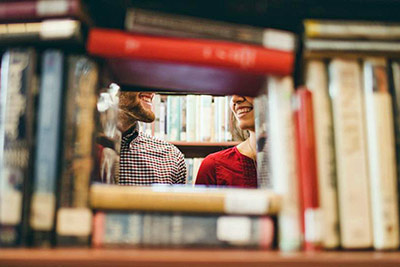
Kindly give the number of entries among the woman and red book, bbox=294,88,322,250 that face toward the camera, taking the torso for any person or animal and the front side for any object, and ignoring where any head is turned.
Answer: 2

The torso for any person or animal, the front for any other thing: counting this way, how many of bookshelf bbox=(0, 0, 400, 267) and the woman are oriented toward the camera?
2

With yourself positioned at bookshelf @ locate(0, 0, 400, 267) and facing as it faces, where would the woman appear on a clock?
The woman is roughly at 6 o'clock from the bookshelf.

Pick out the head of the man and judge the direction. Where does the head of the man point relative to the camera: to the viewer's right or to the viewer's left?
to the viewer's right

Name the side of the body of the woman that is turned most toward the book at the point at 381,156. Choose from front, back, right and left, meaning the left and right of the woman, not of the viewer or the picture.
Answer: front

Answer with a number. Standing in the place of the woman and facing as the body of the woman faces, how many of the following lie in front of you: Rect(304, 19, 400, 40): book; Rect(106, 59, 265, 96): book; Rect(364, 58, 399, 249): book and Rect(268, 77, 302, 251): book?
4

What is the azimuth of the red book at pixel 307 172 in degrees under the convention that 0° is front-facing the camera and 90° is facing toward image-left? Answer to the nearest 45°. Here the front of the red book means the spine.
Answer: approximately 0°

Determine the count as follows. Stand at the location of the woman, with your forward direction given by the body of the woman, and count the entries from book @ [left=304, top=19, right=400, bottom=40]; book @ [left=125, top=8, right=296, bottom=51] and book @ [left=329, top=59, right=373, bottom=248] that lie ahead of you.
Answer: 3
